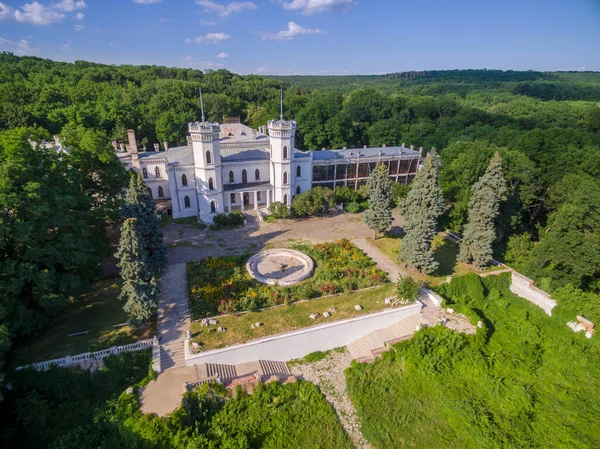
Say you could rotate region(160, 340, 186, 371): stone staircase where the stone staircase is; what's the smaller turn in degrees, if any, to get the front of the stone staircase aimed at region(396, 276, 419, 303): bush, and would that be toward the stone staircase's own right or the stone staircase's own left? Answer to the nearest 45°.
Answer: approximately 90° to the stone staircase's own left

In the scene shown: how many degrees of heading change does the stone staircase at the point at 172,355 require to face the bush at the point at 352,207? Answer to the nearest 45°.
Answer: approximately 135° to its left

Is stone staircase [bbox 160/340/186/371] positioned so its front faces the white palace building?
no

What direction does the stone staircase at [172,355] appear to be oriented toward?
toward the camera

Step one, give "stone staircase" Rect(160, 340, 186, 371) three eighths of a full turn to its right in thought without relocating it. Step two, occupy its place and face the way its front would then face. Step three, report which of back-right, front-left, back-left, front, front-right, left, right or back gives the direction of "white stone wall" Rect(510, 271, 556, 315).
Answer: back-right

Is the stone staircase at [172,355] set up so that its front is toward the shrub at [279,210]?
no

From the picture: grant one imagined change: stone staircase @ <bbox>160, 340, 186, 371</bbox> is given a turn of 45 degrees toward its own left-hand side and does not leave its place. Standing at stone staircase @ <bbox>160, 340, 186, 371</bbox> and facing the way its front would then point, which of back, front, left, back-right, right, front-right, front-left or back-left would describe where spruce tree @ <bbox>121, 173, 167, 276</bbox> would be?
back-left

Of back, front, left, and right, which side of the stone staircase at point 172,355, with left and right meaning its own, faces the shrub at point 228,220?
back

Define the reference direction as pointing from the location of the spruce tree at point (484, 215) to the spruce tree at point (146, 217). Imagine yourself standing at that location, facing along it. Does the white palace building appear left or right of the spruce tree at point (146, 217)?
right

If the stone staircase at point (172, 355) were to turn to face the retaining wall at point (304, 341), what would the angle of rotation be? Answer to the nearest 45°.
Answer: approximately 90° to its left

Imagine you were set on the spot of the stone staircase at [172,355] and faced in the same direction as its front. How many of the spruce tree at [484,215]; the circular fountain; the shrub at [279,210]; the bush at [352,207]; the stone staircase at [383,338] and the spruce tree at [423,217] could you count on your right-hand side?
0

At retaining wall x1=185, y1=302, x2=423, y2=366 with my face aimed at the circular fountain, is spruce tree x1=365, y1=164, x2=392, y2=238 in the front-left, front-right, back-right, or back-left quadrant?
front-right

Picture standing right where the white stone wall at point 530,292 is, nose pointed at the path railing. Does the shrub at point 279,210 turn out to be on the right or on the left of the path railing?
right
